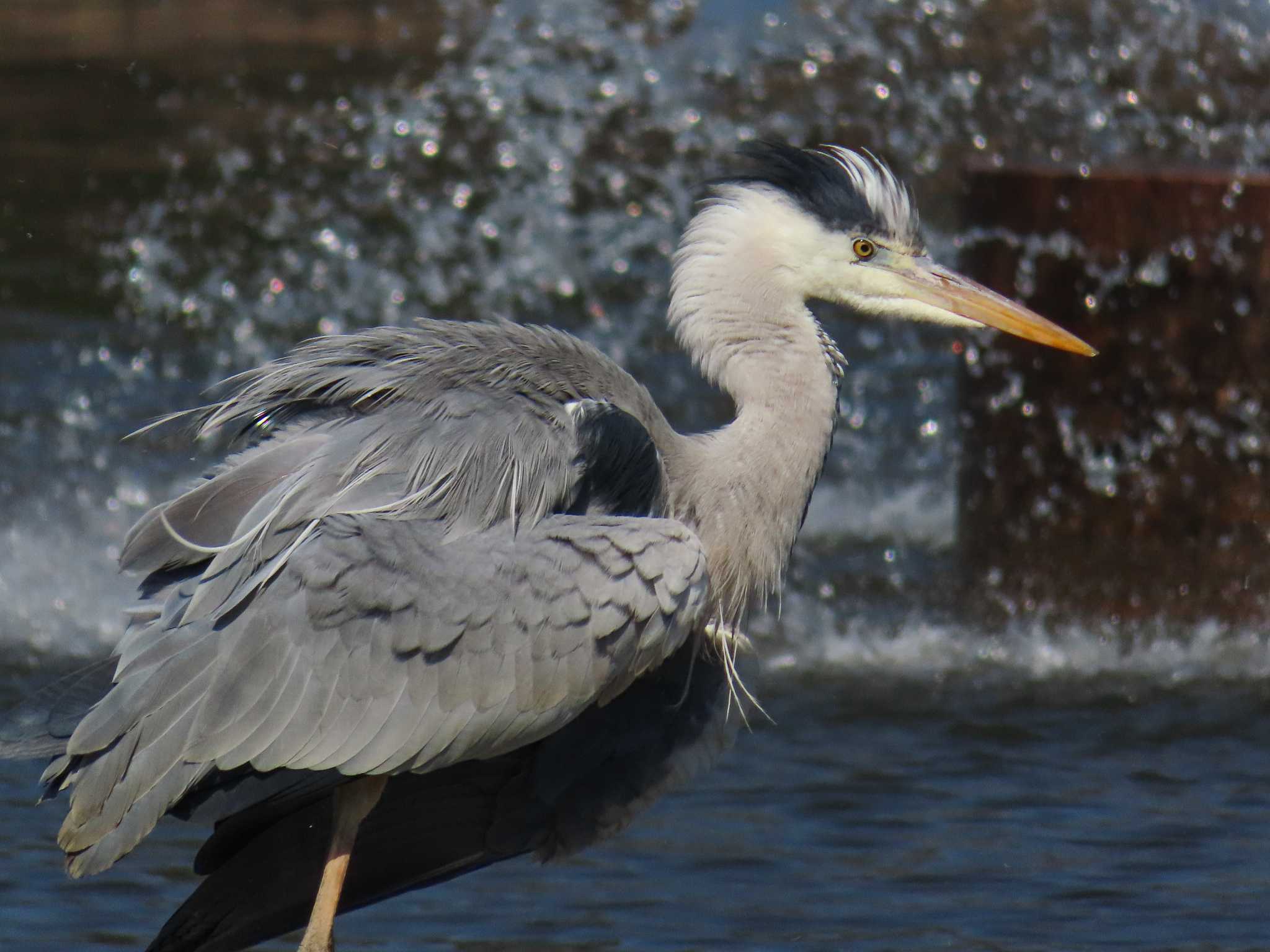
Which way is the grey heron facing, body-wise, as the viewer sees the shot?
to the viewer's right
